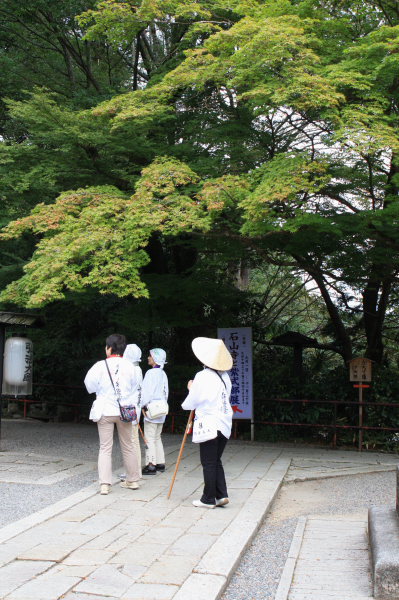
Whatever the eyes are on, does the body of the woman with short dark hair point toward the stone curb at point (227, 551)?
no

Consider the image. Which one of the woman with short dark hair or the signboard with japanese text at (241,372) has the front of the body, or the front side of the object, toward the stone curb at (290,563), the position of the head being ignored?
the signboard with japanese text

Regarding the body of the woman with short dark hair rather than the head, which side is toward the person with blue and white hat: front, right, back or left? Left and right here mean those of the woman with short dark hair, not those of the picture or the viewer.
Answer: right

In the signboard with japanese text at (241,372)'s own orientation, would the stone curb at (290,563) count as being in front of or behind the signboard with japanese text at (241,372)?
in front

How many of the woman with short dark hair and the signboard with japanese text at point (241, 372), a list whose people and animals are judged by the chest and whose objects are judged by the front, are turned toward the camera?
1

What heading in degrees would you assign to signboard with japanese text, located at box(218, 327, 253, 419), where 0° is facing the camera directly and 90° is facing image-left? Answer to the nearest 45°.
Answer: approximately 0°

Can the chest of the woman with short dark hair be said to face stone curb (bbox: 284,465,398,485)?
no

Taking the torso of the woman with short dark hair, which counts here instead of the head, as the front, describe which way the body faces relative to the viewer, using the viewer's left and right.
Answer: facing away from the viewer and to the left of the viewer

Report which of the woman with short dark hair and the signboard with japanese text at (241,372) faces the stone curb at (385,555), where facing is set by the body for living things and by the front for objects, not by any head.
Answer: the signboard with japanese text

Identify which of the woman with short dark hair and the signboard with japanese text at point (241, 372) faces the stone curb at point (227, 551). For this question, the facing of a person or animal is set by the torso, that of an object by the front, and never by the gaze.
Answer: the signboard with japanese text

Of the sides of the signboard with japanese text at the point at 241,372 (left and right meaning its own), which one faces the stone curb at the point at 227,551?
front

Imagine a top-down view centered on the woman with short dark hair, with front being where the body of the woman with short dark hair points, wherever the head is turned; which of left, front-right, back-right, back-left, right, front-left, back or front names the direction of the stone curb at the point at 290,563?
back

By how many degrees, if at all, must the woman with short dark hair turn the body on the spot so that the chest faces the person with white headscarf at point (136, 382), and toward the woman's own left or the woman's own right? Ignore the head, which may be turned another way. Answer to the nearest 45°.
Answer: approximately 90° to the woman's own right

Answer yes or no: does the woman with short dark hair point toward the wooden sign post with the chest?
no

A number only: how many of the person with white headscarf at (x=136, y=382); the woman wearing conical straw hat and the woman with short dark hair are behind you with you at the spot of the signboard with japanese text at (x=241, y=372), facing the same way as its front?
0

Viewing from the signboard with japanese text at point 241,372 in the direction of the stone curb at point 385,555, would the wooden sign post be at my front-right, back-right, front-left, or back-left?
front-left

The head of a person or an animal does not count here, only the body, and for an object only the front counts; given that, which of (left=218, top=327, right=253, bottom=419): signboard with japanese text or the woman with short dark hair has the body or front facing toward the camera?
the signboard with japanese text

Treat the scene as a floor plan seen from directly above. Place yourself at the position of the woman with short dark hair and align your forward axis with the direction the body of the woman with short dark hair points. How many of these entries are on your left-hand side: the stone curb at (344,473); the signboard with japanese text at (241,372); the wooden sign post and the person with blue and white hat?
0
